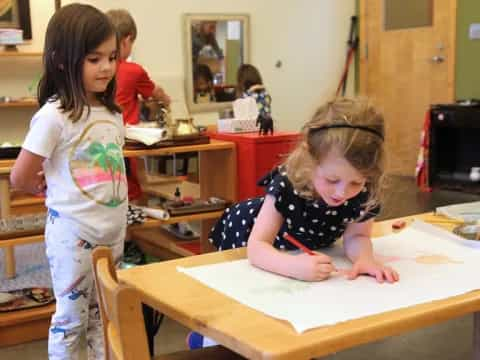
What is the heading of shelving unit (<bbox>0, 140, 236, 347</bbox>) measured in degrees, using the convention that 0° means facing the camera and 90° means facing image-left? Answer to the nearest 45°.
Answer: approximately 0°

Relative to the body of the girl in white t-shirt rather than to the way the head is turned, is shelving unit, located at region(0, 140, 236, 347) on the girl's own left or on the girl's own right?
on the girl's own left

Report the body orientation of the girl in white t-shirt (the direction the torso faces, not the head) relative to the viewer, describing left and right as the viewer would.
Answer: facing the viewer and to the right of the viewer

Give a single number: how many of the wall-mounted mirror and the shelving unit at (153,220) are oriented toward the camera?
2

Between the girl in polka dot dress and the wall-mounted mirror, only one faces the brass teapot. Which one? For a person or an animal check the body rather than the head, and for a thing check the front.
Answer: the wall-mounted mirror

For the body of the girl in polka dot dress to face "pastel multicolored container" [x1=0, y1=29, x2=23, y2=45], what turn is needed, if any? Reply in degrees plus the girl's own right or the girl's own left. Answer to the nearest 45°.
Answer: approximately 180°

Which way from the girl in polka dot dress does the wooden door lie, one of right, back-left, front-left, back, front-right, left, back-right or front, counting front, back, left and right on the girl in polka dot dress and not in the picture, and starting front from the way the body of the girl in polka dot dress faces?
back-left

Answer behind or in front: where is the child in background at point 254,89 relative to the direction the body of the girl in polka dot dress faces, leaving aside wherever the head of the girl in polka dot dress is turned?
behind

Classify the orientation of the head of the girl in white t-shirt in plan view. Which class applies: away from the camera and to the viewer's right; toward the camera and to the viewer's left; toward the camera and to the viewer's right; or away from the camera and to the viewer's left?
toward the camera and to the viewer's right

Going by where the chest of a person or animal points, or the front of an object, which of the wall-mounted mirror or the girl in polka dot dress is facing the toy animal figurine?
the wall-mounted mirror

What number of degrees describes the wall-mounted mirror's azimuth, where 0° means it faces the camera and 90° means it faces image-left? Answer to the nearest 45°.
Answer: approximately 0°

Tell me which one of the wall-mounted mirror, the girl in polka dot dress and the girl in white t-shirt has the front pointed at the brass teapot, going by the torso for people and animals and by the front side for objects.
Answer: the wall-mounted mirror

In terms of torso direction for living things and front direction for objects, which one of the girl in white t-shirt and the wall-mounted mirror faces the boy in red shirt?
the wall-mounted mirror
